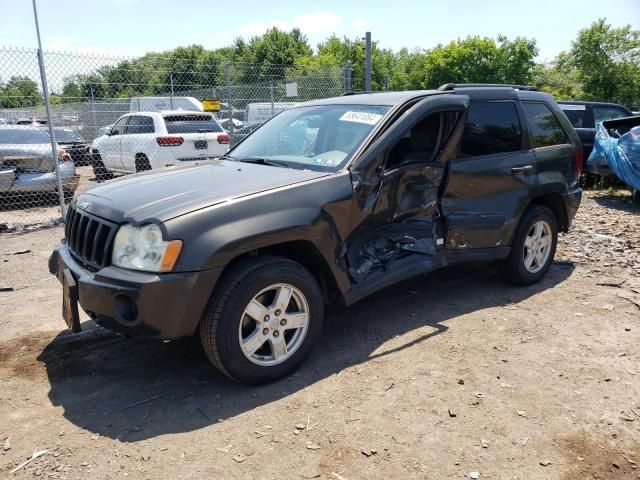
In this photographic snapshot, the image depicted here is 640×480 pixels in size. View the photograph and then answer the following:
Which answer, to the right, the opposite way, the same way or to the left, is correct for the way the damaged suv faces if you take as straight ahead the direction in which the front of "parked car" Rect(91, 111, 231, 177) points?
to the left

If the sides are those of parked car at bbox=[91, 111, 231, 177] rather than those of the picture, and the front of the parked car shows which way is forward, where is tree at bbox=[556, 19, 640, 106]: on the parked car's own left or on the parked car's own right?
on the parked car's own right

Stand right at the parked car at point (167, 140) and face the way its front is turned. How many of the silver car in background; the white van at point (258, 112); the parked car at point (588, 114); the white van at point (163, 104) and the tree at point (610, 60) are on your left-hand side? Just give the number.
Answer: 1

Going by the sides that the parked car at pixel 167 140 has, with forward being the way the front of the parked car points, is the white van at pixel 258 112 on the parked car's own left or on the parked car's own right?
on the parked car's own right

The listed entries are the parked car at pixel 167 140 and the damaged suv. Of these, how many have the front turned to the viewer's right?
0

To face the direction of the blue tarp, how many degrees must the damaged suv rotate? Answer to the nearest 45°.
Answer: approximately 180°

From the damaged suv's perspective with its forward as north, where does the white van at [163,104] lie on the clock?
The white van is roughly at 4 o'clock from the damaged suv.

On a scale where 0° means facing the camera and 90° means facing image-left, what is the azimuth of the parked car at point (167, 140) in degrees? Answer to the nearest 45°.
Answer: approximately 135°

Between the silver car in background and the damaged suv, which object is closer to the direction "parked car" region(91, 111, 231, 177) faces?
the silver car in background

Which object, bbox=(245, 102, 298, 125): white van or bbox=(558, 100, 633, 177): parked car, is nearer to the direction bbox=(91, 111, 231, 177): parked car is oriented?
the white van

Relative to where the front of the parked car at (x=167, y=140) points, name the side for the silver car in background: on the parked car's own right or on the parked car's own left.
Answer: on the parked car's own left

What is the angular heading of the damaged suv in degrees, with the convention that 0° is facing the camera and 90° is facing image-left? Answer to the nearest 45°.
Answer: approximately 45°

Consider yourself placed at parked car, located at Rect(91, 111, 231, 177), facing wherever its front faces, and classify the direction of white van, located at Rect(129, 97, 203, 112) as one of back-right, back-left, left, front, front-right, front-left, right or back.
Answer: front-right
